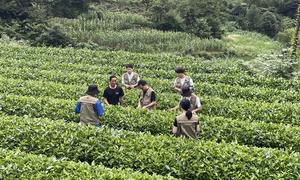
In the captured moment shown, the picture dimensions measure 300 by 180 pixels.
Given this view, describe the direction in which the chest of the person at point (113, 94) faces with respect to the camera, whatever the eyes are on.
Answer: toward the camera

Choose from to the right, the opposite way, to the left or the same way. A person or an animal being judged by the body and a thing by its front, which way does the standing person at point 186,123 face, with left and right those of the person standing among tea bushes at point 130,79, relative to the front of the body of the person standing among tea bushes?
the opposite way

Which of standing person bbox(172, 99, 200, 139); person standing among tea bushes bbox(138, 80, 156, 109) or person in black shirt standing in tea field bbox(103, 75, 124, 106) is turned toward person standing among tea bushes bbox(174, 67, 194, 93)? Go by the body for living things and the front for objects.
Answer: the standing person

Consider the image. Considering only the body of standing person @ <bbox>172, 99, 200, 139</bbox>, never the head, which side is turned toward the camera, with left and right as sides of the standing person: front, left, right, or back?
back

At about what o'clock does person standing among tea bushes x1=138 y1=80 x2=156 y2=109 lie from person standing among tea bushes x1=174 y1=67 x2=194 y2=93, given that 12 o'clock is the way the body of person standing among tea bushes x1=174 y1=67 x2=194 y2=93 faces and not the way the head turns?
person standing among tea bushes x1=138 y1=80 x2=156 y2=109 is roughly at 12 o'clock from person standing among tea bushes x1=174 y1=67 x2=194 y2=93.

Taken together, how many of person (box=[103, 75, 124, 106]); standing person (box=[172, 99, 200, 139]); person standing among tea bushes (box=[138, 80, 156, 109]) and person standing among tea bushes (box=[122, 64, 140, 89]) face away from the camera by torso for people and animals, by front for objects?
1

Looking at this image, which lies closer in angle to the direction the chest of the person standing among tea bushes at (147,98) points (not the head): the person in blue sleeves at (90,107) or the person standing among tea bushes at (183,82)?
the person in blue sleeves

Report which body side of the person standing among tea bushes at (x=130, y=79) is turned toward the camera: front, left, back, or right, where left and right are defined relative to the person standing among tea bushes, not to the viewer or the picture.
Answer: front

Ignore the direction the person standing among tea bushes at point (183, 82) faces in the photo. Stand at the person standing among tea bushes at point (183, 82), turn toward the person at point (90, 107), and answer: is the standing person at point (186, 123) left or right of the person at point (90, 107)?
left

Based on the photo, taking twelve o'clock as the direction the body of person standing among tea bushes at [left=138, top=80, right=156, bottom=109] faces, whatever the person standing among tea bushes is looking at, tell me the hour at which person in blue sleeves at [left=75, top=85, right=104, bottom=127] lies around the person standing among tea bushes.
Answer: The person in blue sleeves is roughly at 12 o'clock from the person standing among tea bushes.

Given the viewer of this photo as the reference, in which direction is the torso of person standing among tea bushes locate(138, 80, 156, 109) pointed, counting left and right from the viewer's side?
facing the viewer and to the left of the viewer

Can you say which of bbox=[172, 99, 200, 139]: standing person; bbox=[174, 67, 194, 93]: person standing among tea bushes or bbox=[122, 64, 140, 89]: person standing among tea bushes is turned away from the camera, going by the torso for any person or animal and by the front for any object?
the standing person

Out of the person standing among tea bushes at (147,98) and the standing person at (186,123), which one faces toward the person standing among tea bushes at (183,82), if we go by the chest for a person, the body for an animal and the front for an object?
the standing person

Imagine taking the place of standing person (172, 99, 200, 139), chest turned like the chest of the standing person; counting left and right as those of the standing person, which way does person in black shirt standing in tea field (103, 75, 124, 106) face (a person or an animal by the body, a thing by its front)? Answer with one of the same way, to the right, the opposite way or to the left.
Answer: the opposite way

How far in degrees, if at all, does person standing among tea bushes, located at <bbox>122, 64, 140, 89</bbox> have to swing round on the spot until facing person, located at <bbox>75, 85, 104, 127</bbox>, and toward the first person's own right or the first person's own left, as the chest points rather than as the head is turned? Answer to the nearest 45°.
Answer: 0° — they already face them
